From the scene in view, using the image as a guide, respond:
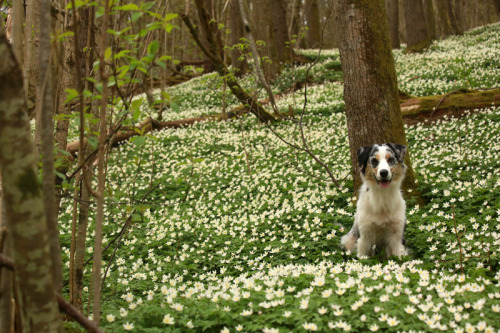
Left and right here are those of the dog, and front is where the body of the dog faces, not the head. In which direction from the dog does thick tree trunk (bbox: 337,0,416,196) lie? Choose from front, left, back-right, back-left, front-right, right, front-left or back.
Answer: back

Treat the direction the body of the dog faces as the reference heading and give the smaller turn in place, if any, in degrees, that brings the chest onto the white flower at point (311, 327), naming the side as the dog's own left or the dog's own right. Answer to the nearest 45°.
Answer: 0° — it already faces it

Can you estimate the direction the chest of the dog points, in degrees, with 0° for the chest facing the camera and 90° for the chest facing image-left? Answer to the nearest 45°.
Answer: approximately 0°

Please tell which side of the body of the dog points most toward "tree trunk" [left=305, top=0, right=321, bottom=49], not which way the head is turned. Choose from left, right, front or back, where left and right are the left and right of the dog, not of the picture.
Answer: back

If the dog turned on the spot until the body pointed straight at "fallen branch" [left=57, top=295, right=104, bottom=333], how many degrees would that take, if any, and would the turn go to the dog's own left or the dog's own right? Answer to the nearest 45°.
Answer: approximately 45° to the dog's own right

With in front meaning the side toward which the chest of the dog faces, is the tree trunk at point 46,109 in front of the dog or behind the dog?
in front

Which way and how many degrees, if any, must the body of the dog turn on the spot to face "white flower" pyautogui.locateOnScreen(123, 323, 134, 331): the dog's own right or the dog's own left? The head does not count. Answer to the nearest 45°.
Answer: approximately 45° to the dog's own right

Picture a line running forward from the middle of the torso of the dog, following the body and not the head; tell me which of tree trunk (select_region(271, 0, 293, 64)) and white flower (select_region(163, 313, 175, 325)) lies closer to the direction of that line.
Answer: the white flower

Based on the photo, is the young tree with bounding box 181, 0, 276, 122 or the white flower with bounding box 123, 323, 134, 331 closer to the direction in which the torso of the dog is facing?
the white flower

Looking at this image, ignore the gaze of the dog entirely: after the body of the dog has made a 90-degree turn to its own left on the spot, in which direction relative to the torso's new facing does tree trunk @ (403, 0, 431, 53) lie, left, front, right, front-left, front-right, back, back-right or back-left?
left
